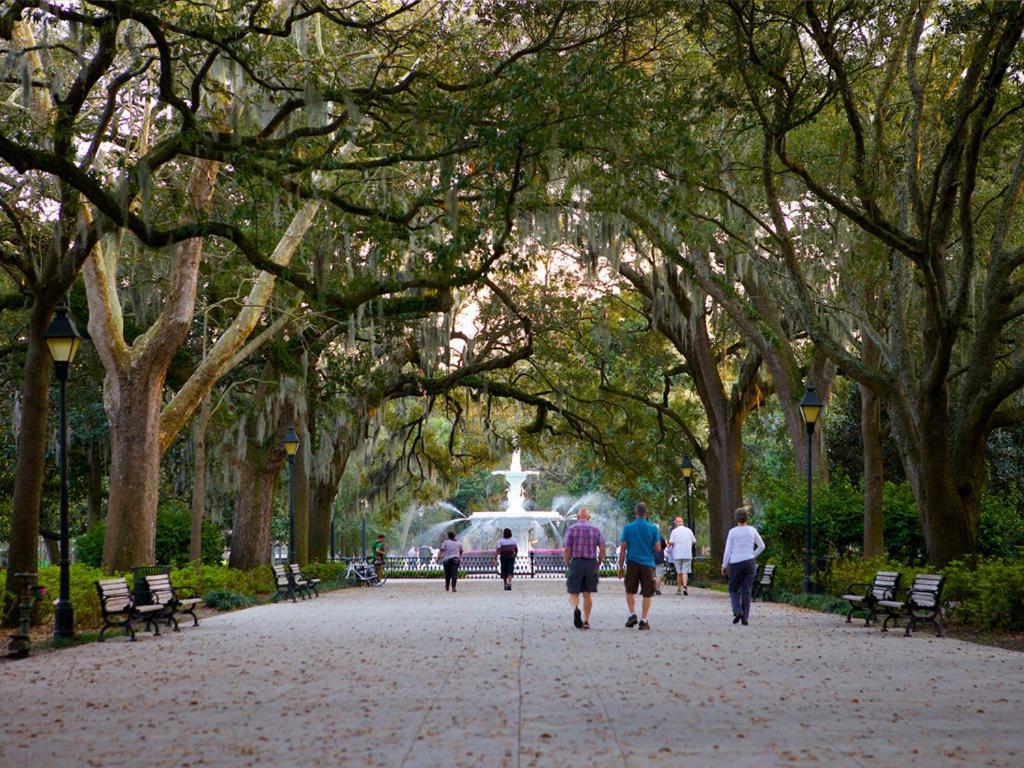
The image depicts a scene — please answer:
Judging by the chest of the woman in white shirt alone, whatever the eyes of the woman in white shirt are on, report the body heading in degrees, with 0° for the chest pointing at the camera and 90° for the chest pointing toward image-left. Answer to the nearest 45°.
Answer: approximately 180°

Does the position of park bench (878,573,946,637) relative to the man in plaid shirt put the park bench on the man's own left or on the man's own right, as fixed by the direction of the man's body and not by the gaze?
on the man's own right

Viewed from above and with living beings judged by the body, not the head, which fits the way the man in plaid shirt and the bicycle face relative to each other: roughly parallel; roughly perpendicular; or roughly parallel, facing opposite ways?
roughly perpendicular

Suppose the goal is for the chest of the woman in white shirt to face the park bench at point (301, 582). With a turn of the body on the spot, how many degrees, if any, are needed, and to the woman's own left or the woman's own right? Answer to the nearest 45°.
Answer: approximately 45° to the woman's own left

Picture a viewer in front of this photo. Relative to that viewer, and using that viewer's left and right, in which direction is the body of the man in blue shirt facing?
facing away from the viewer

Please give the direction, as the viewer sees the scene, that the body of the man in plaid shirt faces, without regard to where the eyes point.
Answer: away from the camera

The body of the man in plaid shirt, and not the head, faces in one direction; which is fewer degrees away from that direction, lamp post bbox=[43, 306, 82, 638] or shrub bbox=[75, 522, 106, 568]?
the shrub

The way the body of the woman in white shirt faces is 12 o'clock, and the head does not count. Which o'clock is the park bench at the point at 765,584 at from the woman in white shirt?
The park bench is roughly at 12 o'clock from the woman in white shirt.
